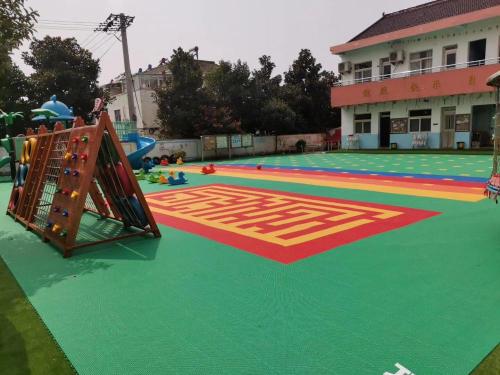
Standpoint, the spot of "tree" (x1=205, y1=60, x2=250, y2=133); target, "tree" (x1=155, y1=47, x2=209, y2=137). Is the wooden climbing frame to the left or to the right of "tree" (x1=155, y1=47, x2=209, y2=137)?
left

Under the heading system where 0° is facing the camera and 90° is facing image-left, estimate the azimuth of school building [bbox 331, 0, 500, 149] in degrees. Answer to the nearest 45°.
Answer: approximately 45°

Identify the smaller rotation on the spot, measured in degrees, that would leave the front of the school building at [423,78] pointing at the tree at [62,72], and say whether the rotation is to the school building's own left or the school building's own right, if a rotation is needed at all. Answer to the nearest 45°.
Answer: approximately 45° to the school building's own right

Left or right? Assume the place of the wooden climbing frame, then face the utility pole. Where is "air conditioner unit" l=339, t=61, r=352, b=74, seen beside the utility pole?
right

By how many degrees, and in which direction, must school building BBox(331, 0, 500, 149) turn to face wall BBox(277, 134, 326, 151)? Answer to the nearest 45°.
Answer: approximately 45° to its right

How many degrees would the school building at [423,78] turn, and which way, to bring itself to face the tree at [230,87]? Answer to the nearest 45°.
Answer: approximately 45° to its right

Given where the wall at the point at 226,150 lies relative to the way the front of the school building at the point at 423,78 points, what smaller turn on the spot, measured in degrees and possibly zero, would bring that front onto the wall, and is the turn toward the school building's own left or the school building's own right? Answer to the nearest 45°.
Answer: approximately 45° to the school building's own right

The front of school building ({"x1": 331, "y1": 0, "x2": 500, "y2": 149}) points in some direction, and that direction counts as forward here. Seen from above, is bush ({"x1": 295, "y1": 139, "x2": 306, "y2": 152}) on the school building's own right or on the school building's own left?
on the school building's own right

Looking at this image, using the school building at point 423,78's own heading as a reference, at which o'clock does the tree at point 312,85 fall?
The tree is roughly at 3 o'clock from the school building.
